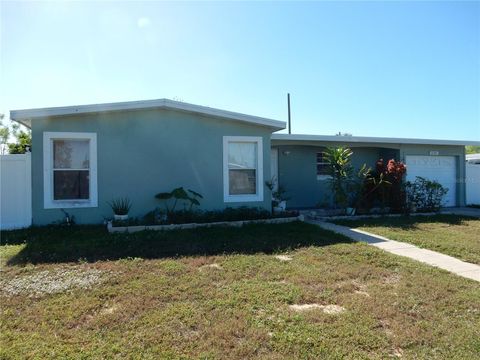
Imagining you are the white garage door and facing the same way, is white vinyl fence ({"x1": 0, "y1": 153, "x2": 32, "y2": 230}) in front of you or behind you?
in front

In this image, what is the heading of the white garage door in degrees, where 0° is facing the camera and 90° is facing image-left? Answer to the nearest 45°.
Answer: approximately 0°

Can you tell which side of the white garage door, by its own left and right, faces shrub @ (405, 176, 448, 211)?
front

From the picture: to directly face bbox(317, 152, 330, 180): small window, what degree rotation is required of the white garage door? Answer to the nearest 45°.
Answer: approximately 45° to its right

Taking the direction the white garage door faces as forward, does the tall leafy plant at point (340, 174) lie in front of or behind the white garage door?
in front

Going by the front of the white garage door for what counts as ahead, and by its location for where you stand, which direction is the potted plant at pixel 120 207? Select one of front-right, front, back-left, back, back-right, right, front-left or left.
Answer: front-right
